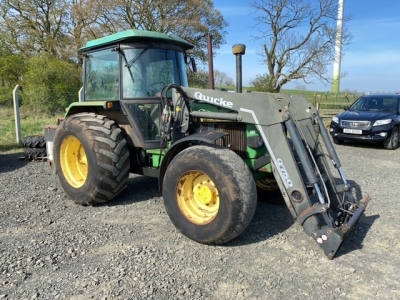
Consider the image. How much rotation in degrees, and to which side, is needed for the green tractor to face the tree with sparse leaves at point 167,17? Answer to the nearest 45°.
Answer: approximately 135° to its left

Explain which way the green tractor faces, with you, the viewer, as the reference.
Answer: facing the viewer and to the right of the viewer

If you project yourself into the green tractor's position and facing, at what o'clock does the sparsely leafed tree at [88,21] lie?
The sparsely leafed tree is roughly at 7 o'clock from the green tractor.
